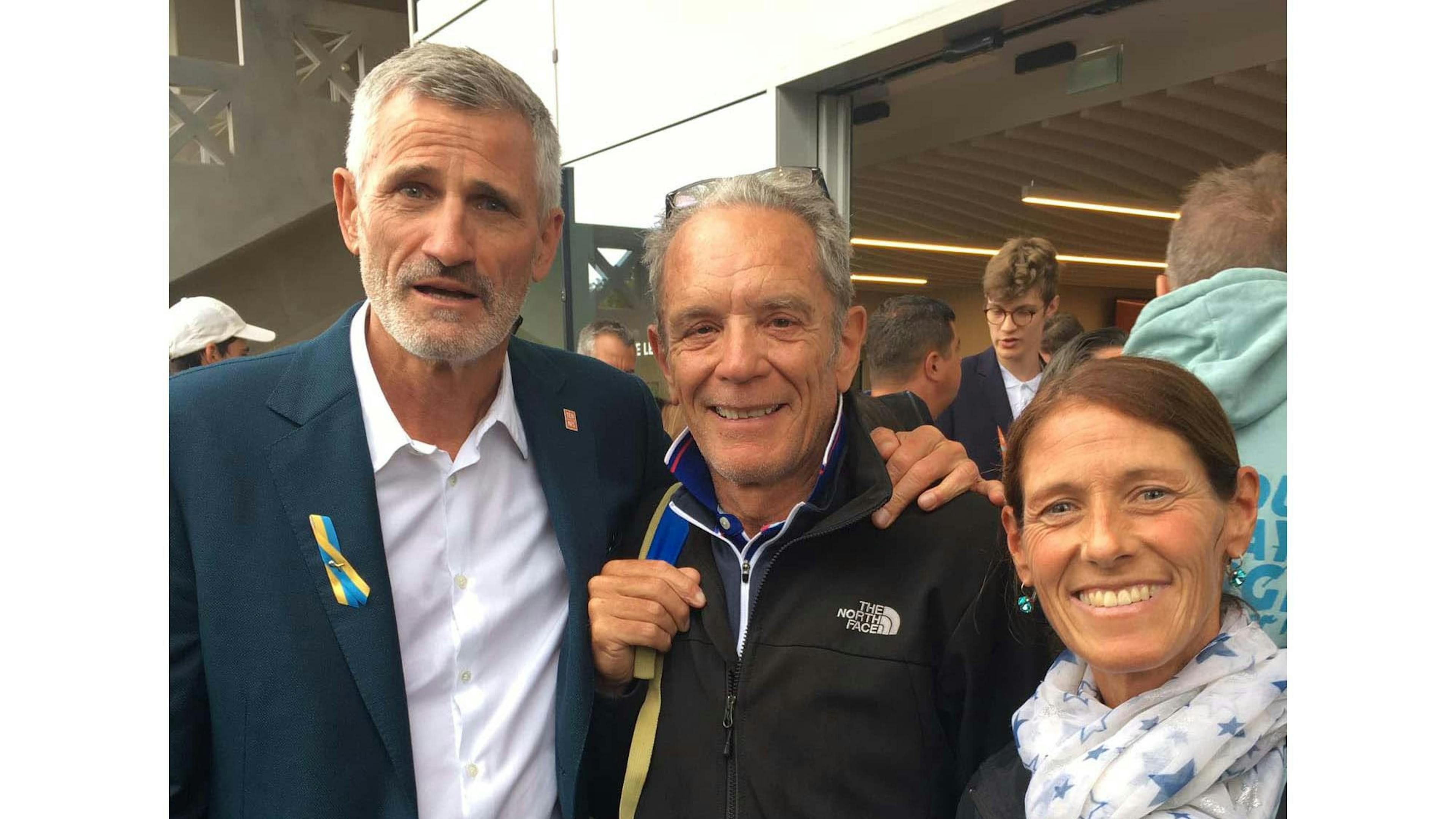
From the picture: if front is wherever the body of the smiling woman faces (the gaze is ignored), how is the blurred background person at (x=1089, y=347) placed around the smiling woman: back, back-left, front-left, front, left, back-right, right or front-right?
back

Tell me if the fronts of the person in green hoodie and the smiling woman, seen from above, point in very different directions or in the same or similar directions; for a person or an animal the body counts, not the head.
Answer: very different directions

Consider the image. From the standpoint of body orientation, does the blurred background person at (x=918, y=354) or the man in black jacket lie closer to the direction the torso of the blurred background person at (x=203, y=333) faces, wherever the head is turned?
the blurred background person

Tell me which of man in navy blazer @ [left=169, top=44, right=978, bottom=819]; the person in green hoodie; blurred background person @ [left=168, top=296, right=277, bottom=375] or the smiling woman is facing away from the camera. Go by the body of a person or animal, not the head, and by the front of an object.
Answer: the person in green hoodie

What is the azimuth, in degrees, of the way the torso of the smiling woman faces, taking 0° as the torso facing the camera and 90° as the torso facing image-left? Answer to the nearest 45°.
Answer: approximately 0°

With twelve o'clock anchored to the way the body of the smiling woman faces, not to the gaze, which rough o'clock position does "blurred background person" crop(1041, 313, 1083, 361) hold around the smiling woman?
The blurred background person is roughly at 6 o'clock from the smiling woman.

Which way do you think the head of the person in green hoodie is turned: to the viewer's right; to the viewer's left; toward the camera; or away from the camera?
away from the camera

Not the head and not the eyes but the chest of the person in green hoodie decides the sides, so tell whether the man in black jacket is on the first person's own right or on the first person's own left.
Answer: on the first person's own left

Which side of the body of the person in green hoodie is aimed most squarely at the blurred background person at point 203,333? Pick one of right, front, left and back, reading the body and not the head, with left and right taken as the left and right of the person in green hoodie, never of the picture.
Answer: left

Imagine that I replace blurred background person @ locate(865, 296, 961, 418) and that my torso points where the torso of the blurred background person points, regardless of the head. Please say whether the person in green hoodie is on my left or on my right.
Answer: on my right

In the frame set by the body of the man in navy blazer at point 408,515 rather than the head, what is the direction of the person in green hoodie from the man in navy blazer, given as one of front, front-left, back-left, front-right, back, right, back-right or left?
left

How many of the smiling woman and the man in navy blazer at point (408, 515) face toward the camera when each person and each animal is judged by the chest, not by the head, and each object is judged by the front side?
2

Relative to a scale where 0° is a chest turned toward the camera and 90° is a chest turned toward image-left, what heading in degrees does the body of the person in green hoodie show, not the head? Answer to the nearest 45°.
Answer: approximately 180°

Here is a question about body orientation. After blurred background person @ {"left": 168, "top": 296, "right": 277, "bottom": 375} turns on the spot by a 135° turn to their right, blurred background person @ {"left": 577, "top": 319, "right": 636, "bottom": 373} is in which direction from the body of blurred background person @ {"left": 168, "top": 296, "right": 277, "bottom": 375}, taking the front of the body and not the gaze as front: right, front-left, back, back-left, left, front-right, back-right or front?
back-left

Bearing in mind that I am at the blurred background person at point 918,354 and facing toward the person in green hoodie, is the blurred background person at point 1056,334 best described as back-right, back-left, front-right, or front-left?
back-left
